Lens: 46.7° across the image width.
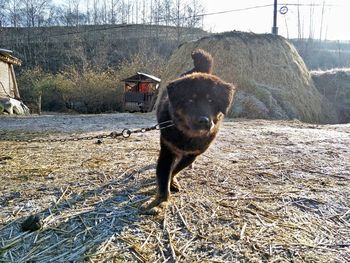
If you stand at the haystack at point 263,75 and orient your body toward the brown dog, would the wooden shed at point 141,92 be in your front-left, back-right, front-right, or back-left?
back-right

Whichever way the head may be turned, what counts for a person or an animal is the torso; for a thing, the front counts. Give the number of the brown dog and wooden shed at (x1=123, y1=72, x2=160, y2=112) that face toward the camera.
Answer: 2

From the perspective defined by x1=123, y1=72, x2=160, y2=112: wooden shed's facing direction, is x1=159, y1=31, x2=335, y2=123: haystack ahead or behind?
ahead

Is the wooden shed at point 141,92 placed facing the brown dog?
yes

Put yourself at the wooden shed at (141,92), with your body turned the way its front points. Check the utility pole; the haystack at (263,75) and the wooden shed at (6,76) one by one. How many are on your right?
1

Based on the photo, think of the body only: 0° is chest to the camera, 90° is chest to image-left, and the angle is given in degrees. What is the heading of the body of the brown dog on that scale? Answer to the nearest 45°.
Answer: approximately 0°

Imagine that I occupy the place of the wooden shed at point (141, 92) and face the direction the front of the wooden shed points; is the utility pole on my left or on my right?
on my left

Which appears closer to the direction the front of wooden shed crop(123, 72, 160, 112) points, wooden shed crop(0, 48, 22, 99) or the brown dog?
the brown dog

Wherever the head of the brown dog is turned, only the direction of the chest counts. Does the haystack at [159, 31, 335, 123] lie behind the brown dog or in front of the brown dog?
behind

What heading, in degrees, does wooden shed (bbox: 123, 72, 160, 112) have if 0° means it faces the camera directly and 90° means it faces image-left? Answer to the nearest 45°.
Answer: approximately 0°

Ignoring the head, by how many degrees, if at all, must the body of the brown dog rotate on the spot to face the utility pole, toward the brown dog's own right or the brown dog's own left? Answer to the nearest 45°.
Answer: approximately 180°

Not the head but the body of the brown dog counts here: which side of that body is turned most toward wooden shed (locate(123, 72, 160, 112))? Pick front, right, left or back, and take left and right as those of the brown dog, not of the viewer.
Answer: back
